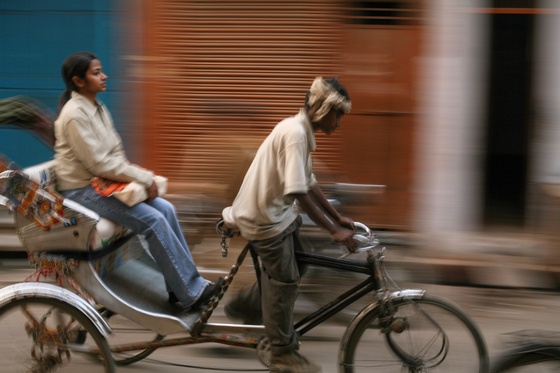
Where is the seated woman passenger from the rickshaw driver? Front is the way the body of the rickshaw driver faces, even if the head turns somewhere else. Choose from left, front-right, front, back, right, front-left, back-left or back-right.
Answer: back

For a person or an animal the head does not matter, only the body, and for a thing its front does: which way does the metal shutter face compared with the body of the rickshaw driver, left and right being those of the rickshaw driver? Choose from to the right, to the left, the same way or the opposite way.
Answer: to the right

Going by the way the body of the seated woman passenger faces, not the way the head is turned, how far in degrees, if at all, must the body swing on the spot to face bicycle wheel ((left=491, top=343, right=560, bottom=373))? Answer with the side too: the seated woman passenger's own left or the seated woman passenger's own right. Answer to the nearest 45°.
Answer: approximately 45° to the seated woman passenger's own right

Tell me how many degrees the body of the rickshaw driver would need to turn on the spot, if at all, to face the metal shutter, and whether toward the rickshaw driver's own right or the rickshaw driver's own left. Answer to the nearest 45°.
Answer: approximately 90° to the rickshaw driver's own left

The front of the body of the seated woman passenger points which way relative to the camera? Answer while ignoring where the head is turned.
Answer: to the viewer's right

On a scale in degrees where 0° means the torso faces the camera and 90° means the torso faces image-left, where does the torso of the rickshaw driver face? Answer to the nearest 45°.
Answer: approximately 270°

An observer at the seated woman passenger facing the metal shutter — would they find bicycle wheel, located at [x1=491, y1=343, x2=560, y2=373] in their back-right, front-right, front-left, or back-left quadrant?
back-right

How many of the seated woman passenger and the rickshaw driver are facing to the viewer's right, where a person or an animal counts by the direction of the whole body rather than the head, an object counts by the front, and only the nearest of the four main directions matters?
2

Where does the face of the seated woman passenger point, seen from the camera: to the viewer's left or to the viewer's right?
to the viewer's right

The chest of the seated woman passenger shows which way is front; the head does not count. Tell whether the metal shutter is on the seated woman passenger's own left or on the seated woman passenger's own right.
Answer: on the seated woman passenger's own left

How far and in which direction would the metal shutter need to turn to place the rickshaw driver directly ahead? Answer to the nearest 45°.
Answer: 0° — it already faces them

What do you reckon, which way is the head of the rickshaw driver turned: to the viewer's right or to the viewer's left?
to the viewer's right
